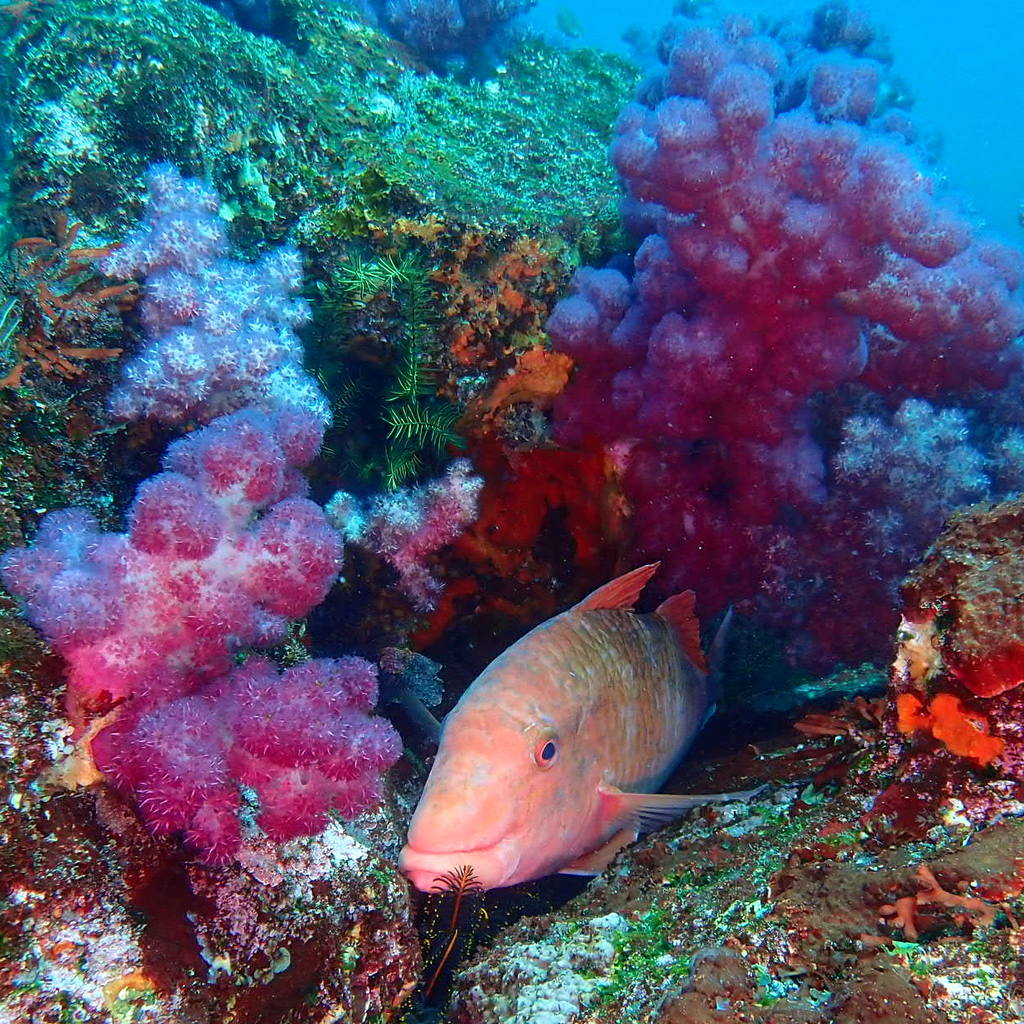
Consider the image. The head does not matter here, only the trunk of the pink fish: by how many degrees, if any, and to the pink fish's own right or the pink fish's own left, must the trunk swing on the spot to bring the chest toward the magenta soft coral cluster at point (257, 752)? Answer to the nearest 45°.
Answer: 0° — it already faces it

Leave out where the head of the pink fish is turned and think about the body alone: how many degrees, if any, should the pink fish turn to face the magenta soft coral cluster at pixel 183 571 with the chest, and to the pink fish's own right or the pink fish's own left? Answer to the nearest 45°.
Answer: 0° — it already faces it

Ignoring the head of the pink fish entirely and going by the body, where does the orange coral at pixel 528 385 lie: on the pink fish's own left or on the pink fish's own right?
on the pink fish's own right

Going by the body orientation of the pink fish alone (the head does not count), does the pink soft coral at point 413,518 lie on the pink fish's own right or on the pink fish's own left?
on the pink fish's own right

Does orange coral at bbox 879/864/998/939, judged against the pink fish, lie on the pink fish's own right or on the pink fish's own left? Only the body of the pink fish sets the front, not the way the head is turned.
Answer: on the pink fish's own left

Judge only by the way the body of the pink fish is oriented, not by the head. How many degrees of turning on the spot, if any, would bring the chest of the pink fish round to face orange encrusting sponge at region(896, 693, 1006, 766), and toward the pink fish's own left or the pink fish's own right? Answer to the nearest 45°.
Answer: approximately 90° to the pink fish's own left

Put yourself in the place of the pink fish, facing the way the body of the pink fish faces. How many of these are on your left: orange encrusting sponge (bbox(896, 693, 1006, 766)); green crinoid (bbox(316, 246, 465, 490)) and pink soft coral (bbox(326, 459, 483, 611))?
1

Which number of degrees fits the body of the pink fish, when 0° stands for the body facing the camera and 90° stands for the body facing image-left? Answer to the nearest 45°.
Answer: approximately 45°
